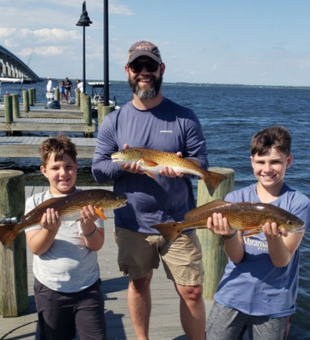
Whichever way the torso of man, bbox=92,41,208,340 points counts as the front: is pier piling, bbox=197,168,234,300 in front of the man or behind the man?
behind

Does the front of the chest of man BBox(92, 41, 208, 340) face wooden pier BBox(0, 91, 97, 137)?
no

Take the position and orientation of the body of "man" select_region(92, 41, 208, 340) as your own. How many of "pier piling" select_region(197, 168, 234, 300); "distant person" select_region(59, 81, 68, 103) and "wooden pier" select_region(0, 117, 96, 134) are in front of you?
0

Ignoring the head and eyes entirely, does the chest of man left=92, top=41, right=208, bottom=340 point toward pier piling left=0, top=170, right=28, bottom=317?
no

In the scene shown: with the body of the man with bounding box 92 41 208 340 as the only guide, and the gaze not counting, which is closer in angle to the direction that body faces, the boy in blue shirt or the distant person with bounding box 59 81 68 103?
the boy in blue shirt

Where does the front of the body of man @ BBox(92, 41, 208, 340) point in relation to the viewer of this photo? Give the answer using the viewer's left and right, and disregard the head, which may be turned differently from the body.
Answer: facing the viewer

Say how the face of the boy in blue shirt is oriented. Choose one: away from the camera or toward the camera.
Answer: toward the camera

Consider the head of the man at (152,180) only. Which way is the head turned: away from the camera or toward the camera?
toward the camera

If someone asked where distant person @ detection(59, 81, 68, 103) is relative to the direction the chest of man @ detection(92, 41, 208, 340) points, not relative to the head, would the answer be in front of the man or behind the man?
behind

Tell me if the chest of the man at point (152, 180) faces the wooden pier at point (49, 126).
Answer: no
